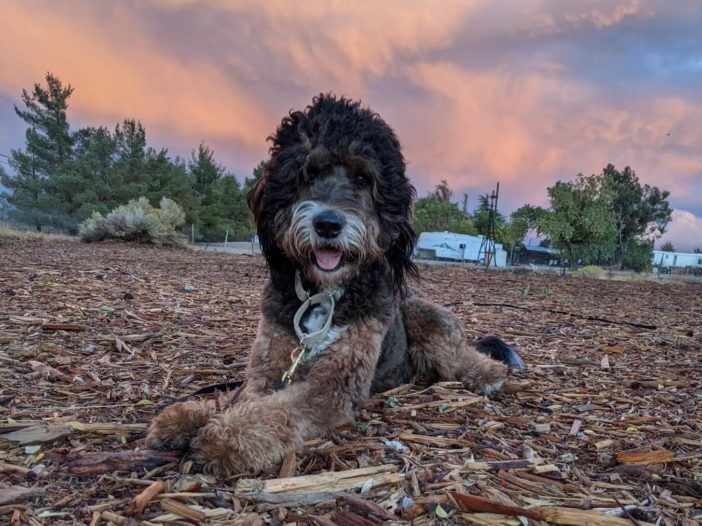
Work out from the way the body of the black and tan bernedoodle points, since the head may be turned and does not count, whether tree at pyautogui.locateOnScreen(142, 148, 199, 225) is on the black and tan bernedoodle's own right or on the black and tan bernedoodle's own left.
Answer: on the black and tan bernedoodle's own right

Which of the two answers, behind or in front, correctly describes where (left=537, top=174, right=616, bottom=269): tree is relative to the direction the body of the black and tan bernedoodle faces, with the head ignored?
behind

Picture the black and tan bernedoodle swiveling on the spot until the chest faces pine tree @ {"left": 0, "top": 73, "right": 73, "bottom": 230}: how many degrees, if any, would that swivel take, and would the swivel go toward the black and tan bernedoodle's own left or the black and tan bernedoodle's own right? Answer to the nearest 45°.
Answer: approximately 90° to the black and tan bernedoodle's own right

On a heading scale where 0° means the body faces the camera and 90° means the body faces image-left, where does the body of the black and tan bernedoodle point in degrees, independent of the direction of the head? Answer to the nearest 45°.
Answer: approximately 45°

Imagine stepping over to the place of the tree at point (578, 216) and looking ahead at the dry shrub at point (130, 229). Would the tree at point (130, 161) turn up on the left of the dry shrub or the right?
right

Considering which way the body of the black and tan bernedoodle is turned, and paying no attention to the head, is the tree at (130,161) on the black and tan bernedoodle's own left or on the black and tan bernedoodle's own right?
on the black and tan bernedoodle's own right
